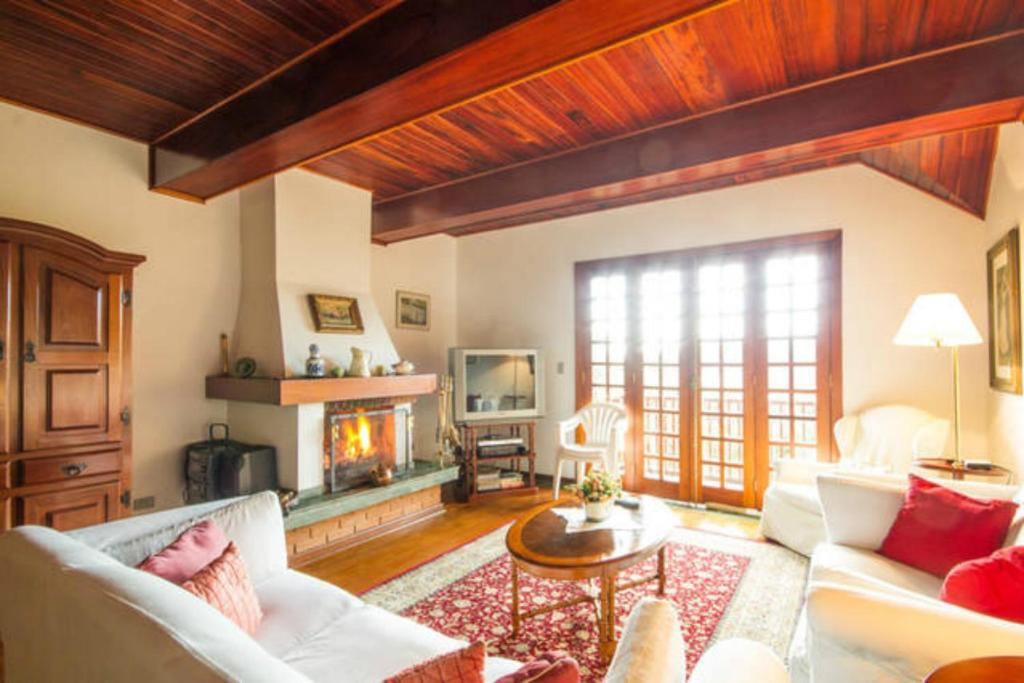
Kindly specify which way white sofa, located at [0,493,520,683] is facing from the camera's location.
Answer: facing away from the viewer and to the right of the viewer

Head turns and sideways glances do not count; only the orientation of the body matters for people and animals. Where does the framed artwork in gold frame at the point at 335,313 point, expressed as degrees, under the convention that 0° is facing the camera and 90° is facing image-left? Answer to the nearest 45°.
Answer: approximately 315°

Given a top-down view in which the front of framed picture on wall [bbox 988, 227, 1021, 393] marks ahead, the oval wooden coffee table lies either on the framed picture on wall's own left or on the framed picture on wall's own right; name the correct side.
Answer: on the framed picture on wall's own left

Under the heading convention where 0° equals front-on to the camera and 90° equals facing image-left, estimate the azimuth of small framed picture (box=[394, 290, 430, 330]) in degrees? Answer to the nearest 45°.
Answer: approximately 315°

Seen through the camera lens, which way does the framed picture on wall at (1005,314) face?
facing to the left of the viewer

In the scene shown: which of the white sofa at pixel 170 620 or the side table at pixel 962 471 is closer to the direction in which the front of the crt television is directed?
the white sofa

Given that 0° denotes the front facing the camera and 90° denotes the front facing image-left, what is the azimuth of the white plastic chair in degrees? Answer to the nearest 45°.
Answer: approximately 45°
